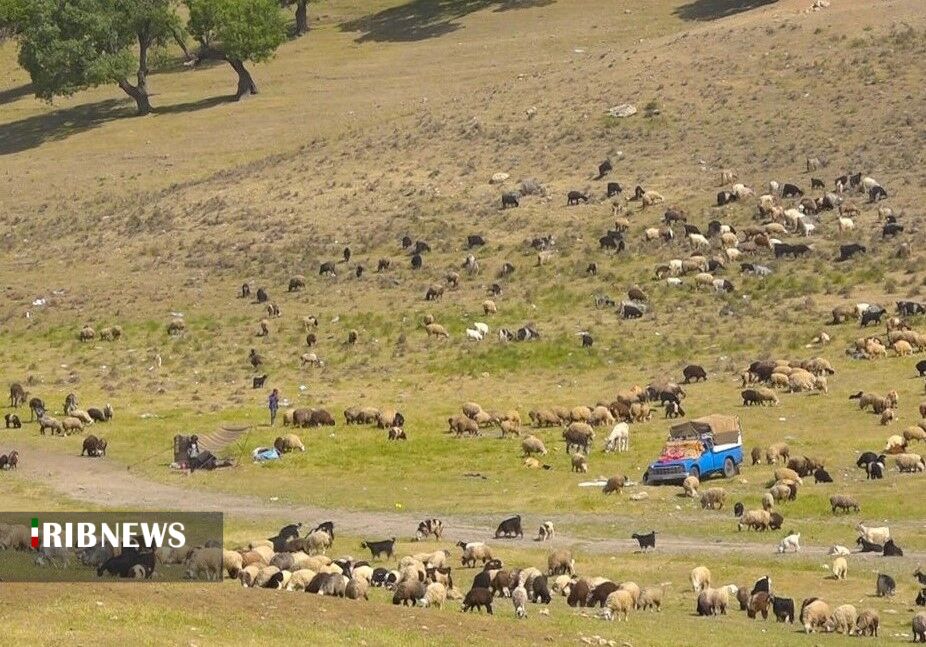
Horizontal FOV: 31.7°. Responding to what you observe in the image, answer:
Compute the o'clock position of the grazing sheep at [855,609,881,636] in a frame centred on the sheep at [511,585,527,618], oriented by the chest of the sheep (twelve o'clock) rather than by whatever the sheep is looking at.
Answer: The grazing sheep is roughly at 9 o'clock from the sheep.

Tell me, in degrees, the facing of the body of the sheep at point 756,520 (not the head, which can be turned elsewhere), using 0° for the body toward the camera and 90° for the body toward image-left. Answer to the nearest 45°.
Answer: approximately 90°

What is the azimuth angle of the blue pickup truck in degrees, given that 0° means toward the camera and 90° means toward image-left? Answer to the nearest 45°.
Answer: approximately 45°

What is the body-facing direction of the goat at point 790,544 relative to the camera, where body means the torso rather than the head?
to the viewer's left

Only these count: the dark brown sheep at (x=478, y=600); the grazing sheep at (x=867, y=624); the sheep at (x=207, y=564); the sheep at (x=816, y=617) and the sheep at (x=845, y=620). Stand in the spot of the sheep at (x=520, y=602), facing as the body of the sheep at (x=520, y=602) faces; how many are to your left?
3

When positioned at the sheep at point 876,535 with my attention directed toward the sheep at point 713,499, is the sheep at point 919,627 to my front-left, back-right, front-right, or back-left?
back-left

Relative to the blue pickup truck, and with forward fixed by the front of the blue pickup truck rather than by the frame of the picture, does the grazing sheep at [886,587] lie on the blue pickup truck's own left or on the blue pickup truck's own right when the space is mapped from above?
on the blue pickup truck's own left

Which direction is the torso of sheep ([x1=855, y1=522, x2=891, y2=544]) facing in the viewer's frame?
to the viewer's left

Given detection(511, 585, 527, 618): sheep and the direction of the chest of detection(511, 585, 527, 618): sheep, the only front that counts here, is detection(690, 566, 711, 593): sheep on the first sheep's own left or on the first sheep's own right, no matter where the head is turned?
on the first sheep's own left

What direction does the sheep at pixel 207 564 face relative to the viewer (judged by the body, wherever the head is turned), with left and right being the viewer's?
facing to the left of the viewer
